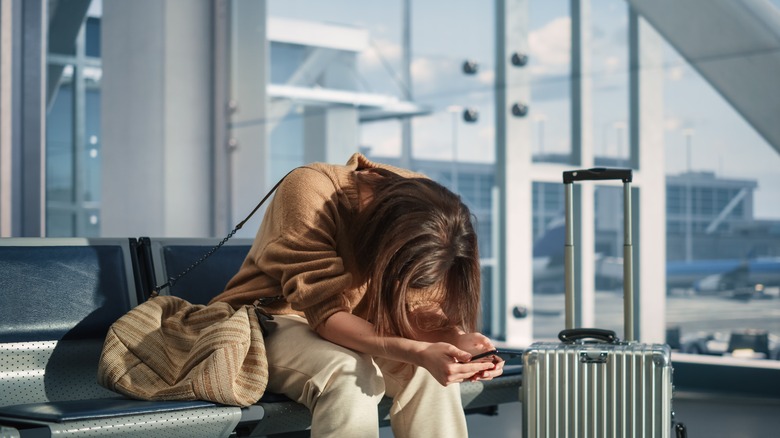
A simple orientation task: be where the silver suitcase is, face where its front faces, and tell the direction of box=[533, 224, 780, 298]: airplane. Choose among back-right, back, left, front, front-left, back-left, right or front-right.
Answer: back

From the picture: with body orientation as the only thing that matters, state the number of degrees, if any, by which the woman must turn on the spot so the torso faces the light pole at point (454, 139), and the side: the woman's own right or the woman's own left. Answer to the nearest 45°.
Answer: approximately 135° to the woman's own left

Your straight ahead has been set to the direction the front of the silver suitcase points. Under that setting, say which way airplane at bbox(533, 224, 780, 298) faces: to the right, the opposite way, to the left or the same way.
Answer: to the left

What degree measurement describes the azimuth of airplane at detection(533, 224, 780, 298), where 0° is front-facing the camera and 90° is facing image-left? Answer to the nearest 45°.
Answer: approximately 270°

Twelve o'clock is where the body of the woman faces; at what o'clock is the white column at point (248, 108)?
The white column is roughly at 7 o'clock from the woman.

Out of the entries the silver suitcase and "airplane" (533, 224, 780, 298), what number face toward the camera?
1

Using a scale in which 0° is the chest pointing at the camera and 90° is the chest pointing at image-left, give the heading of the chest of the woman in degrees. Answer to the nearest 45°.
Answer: approximately 315°

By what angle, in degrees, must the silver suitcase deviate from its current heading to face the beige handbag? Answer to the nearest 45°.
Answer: approximately 45° to its right

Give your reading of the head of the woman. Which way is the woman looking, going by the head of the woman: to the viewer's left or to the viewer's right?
to the viewer's right
